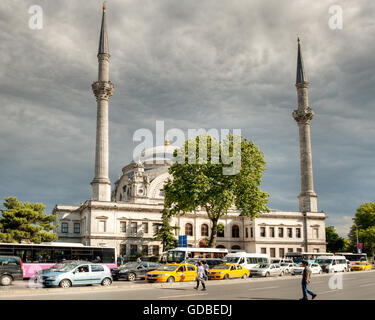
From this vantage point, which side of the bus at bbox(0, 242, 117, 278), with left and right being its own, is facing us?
left

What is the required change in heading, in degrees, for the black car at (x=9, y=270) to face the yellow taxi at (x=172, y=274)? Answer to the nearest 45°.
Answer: approximately 180°

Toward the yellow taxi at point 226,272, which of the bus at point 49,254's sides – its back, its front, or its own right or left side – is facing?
back

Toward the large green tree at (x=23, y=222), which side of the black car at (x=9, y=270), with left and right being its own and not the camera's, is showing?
right

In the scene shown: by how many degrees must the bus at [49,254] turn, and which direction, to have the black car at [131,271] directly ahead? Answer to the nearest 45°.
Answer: approximately 180°

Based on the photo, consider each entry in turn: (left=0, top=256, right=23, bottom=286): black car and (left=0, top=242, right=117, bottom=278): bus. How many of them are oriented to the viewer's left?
2

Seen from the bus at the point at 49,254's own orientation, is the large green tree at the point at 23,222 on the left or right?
on its right

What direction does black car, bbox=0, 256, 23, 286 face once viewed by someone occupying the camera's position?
facing to the left of the viewer

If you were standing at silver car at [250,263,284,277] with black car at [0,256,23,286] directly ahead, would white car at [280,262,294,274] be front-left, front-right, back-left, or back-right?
back-right

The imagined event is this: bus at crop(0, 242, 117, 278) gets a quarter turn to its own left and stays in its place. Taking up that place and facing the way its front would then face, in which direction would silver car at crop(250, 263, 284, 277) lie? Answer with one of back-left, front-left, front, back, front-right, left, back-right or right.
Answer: left

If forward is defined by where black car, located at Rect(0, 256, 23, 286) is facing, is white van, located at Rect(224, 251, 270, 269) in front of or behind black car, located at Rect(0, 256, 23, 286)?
behind
